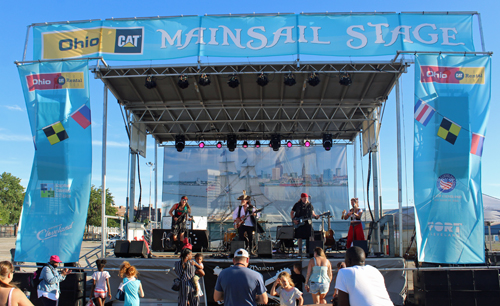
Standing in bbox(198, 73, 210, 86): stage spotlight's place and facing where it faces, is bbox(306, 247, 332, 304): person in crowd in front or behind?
behind

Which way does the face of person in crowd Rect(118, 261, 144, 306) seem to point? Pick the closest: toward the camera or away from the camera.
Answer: away from the camera

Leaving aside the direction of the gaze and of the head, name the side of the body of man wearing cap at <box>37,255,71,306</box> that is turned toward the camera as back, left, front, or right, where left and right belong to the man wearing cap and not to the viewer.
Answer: right

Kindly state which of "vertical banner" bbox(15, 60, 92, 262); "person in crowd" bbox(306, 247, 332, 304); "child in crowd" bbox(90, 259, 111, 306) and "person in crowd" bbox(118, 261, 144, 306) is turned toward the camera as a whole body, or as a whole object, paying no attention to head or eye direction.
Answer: the vertical banner

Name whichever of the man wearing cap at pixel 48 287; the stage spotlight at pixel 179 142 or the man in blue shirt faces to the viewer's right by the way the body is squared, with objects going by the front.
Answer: the man wearing cap

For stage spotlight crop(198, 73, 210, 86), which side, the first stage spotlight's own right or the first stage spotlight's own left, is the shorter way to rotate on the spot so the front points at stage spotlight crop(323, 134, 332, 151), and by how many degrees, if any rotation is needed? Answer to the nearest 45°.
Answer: approximately 45° to the first stage spotlight's own right

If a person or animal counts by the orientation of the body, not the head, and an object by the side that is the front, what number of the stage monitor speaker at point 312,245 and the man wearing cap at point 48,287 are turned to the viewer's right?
1

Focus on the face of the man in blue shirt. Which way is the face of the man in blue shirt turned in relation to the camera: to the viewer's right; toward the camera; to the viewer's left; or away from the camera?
away from the camera

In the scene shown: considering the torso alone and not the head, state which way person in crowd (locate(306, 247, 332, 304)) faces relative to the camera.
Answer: away from the camera

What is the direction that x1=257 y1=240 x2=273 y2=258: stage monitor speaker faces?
away from the camera
